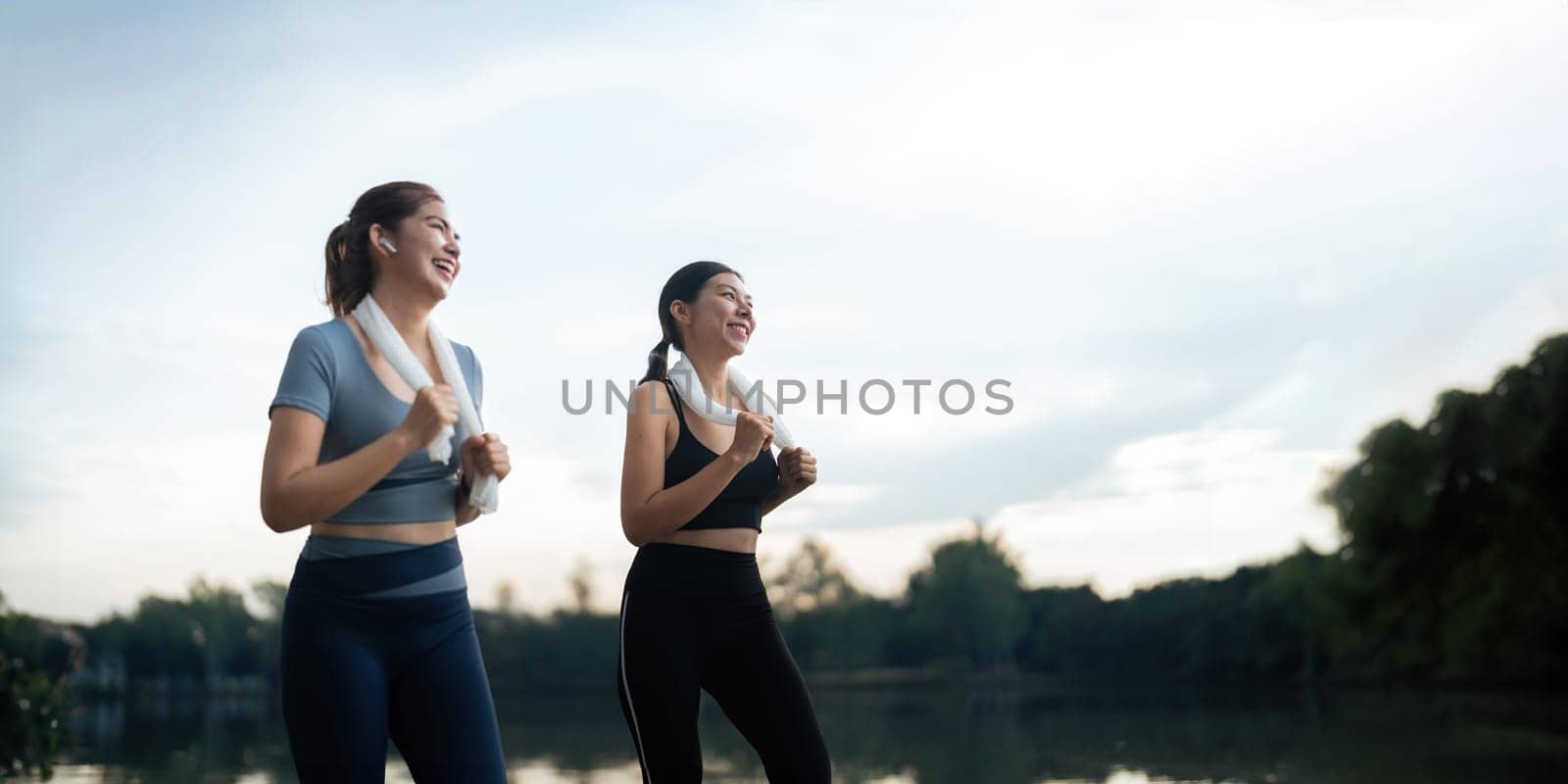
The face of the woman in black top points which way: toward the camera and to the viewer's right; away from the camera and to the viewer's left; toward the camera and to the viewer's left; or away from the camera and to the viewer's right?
toward the camera and to the viewer's right

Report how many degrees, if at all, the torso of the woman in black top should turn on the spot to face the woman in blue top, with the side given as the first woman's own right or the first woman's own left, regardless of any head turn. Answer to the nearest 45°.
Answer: approximately 90° to the first woman's own right

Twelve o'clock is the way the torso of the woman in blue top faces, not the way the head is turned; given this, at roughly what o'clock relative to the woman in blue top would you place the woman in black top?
The woman in black top is roughly at 9 o'clock from the woman in blue top.

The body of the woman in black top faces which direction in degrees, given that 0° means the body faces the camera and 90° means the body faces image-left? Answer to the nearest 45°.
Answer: approximately 315°

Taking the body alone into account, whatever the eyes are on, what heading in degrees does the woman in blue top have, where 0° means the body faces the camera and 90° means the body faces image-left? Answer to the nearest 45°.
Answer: approximately 315°

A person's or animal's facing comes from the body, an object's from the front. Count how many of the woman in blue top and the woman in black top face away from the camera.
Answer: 0
